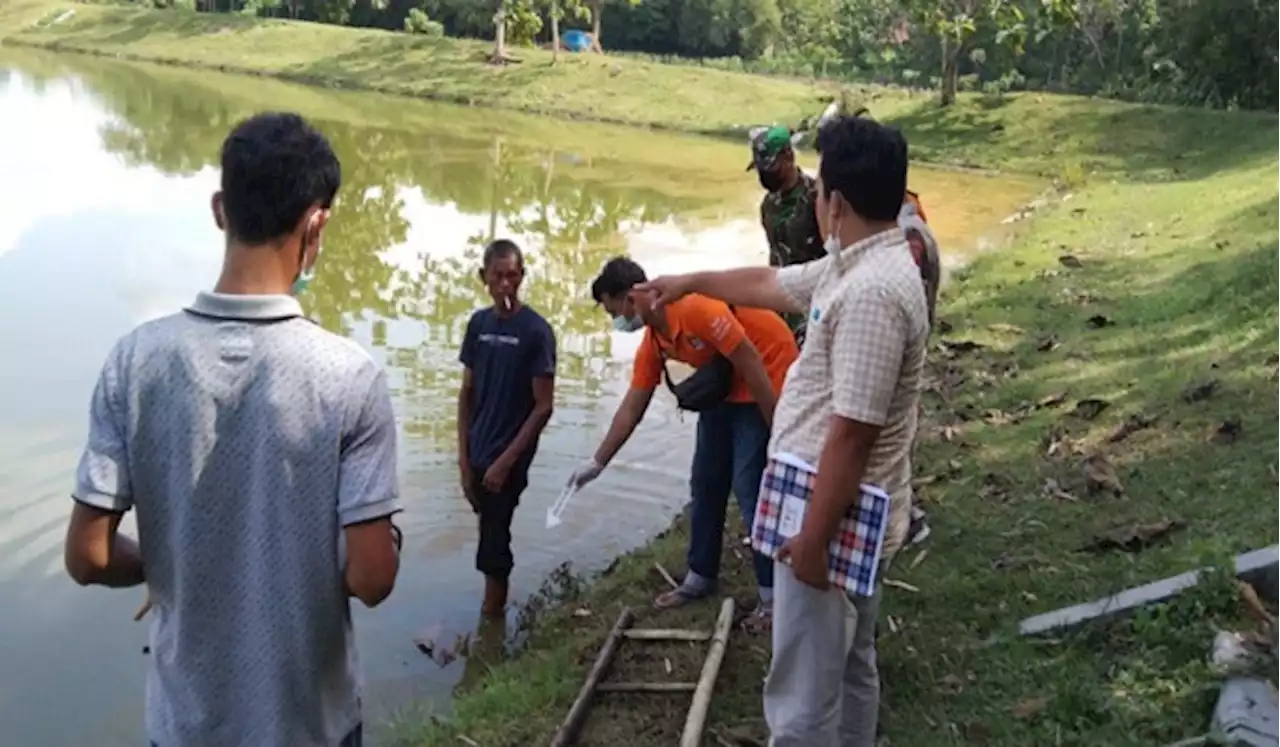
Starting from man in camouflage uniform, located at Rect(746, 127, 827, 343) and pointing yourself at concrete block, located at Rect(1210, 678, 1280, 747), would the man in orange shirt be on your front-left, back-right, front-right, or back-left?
front-right

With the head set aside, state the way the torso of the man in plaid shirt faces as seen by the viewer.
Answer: to the viewer's left

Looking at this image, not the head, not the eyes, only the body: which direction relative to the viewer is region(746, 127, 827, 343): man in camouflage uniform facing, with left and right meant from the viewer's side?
facing the viewer and to the left of the viewer

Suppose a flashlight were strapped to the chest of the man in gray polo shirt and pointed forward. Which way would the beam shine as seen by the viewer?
away from the camera

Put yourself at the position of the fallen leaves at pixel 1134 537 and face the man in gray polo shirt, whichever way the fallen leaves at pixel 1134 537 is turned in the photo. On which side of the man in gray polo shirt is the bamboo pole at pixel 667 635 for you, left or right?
right

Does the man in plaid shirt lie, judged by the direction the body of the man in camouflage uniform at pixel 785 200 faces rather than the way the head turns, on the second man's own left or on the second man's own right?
on the second man's own left

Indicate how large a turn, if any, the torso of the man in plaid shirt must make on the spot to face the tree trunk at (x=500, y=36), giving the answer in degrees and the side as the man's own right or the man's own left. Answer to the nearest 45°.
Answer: approximately 90° to the man's own right

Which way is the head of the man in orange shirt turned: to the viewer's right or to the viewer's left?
to the viewer's left

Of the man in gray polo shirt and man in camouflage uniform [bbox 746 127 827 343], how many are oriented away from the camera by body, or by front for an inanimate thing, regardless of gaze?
1

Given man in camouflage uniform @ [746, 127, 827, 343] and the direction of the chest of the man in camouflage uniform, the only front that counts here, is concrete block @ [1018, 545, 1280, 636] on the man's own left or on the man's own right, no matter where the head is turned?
on the man's own left

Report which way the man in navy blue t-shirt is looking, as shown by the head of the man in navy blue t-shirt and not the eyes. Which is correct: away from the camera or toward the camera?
toward the camera

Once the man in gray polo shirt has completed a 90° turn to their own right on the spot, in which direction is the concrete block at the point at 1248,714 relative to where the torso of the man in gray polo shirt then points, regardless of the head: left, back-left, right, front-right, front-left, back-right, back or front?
front

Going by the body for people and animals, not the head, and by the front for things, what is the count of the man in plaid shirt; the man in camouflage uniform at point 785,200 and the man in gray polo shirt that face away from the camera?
1
